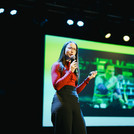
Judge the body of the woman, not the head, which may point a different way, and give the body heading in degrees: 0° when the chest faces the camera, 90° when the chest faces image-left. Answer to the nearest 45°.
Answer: approximately 315°

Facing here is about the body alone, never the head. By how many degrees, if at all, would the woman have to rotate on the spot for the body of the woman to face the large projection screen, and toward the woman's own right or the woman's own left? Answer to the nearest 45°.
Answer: approximately 135° to the woman's own left

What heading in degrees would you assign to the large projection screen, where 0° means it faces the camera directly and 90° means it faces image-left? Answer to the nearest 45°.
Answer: approximately 315°

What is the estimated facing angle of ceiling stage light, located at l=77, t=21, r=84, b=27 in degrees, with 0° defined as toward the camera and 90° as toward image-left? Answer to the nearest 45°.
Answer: approximately 0°

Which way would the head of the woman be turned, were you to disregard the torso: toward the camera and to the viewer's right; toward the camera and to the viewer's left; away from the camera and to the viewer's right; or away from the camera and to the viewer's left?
toward the camera and to the viewer's right
